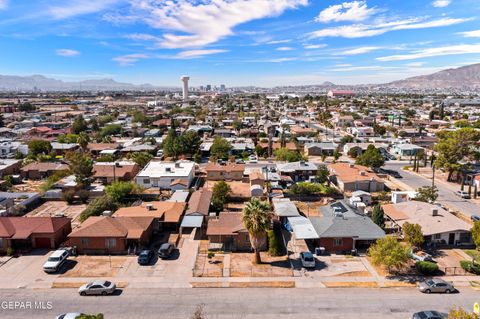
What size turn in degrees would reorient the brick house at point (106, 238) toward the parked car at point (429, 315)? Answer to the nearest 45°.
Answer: approximately 45° to its left

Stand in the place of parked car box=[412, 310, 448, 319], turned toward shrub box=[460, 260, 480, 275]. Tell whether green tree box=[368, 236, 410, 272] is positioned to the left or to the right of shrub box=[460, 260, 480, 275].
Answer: left

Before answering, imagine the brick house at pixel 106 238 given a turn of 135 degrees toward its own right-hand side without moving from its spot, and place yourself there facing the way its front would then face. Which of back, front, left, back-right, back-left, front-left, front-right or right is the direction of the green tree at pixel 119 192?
front-right

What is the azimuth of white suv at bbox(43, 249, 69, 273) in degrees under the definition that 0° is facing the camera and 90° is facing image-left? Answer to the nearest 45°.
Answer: approximately 45°

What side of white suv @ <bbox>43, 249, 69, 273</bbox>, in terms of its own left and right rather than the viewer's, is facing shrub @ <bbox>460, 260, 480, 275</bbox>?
left

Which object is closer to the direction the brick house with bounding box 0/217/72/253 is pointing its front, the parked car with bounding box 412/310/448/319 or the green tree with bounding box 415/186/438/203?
the parked car

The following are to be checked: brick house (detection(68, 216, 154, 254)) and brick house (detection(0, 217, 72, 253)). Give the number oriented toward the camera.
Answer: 2

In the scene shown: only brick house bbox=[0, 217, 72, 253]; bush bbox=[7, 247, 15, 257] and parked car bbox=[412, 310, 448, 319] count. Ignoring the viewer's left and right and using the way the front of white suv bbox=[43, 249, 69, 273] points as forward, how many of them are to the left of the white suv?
1

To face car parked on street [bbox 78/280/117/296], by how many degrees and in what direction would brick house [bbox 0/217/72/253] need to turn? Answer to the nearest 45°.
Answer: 0° — it already faces it

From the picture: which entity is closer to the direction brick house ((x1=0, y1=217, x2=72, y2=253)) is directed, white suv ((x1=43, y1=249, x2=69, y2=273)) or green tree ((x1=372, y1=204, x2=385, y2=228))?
the white suv

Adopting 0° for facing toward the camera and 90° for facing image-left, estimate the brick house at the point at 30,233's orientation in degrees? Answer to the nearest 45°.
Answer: approximately 0°

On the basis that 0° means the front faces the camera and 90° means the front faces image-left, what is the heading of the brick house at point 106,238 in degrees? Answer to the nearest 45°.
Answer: approximately 0°

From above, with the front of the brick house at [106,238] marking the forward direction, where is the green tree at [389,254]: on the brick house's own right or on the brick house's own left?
on the brick house's own left
